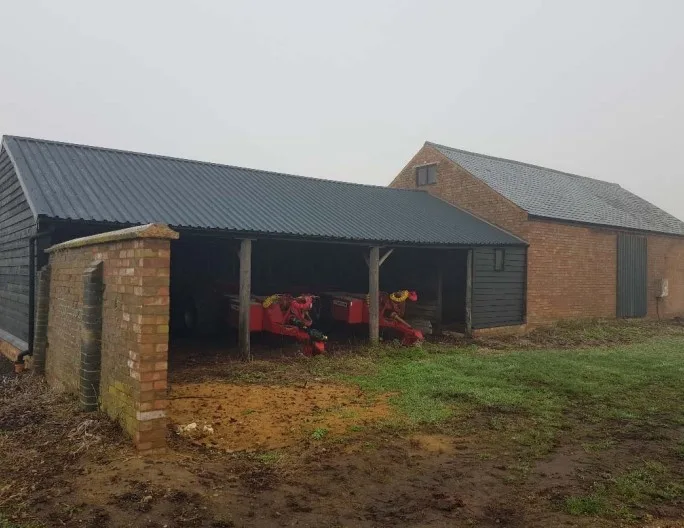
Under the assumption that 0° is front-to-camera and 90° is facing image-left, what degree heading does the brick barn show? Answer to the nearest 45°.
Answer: approximately 315°

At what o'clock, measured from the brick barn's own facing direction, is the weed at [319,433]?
The weed is roughly at 2 o'clock from the brick barn.

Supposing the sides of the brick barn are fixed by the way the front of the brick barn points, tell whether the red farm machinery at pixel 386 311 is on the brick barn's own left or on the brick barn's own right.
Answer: on the brick barn's own right

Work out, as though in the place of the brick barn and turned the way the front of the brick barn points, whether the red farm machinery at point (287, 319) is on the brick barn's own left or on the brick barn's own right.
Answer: on the brick barn's own right

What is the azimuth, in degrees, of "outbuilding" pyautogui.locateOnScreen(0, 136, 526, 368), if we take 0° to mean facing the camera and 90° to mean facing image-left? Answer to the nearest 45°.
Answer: approximately 315°

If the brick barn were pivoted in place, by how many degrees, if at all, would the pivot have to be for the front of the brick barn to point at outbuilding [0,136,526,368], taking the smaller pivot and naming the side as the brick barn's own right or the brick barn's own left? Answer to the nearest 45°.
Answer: approximately 90° to the brick barn's own right
